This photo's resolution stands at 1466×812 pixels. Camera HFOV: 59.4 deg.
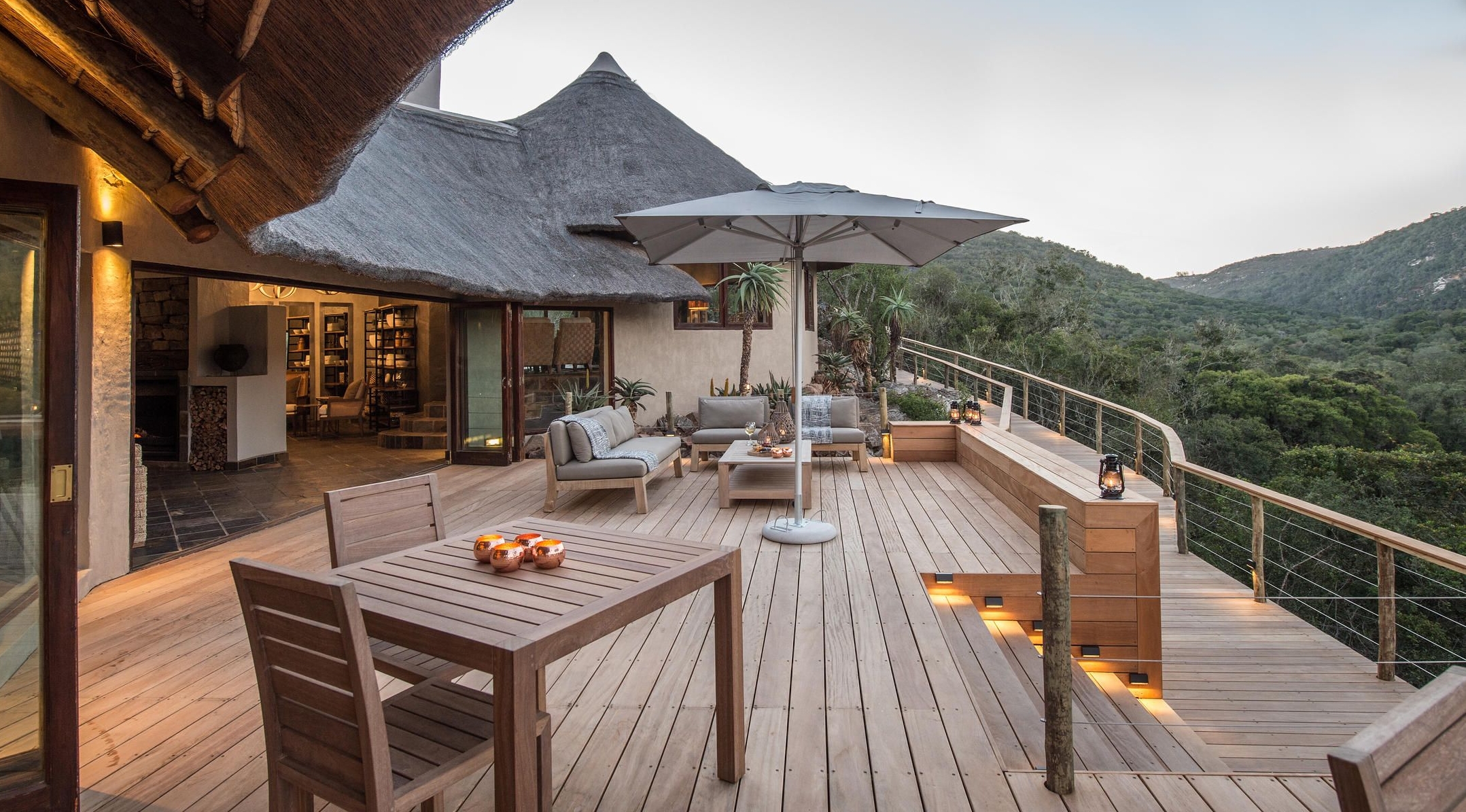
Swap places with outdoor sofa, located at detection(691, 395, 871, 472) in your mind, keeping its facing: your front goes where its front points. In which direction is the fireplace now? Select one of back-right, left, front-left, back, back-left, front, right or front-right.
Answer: right

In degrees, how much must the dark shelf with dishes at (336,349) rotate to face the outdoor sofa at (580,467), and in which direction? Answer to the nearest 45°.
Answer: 0° — it already faces it

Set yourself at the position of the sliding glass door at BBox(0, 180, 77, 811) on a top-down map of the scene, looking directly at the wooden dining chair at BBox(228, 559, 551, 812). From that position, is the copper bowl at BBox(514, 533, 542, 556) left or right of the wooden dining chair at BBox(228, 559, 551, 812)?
left

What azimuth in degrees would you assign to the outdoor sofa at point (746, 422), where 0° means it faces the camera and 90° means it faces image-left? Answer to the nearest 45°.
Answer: approximately 0°

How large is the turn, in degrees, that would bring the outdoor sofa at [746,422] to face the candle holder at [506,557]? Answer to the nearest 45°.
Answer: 0° — it already faces it

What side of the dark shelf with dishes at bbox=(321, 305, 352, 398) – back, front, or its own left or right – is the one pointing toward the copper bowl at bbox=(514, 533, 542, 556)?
front

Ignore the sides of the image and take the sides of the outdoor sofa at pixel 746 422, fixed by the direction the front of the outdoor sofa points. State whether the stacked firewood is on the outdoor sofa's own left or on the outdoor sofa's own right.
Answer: on the outdoor sofa's own right

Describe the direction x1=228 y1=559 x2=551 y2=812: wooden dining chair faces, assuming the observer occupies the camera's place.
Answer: facing away from the viewer and to the right of the viewer

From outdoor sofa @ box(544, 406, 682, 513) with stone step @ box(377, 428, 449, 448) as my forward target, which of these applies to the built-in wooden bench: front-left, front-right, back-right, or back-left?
back-right

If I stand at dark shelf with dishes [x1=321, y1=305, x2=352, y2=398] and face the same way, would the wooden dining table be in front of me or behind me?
in front
